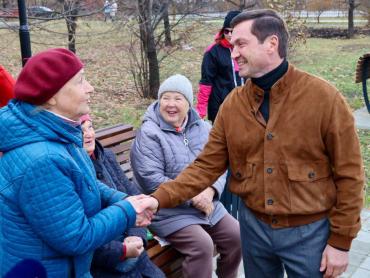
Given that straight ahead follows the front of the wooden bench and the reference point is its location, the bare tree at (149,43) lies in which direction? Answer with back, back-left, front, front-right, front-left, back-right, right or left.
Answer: back-left

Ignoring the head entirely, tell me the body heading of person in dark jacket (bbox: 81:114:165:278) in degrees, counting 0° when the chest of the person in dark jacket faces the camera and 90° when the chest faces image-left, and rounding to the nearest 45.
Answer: approximately 315°

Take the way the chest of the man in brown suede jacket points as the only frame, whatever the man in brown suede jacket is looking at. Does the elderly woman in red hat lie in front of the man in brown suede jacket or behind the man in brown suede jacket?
in front

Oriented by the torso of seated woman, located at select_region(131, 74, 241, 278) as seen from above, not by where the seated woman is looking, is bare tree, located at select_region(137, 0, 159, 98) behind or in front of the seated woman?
behind

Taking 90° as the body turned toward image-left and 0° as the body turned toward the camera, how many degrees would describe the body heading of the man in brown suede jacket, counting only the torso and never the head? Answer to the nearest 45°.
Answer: approximately 45°

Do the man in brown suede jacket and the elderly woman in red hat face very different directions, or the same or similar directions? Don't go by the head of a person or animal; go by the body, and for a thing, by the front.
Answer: very different directions

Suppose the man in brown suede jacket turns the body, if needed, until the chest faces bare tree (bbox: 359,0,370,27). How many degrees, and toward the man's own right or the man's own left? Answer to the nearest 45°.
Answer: approximately 135° to the man's own right

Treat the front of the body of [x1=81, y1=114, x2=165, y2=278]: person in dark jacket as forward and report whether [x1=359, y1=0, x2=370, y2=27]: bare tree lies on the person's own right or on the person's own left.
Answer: on the person's own left

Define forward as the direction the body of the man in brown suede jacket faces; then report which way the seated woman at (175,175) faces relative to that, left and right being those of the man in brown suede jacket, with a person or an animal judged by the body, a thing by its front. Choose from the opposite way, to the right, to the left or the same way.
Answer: to the left

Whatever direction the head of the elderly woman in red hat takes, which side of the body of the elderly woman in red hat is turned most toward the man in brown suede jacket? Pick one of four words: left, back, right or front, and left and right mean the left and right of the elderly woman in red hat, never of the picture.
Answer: front

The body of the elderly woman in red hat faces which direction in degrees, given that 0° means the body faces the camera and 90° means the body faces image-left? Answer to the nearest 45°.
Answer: approximately 270°

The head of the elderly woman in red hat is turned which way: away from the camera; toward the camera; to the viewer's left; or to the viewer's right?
to the viewer's right

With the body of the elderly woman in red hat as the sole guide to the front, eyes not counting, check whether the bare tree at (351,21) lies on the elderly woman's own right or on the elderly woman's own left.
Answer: on the elderly woman's own left

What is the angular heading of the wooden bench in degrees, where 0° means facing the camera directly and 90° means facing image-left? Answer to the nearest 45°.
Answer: approximately 315°

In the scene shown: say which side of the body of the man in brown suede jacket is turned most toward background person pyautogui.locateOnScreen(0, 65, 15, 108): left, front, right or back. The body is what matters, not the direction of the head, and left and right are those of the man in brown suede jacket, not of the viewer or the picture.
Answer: right

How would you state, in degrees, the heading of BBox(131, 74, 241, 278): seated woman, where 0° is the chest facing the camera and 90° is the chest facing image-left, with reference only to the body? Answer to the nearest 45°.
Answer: approximately 315°

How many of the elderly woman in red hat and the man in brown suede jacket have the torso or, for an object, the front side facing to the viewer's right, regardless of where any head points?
1
